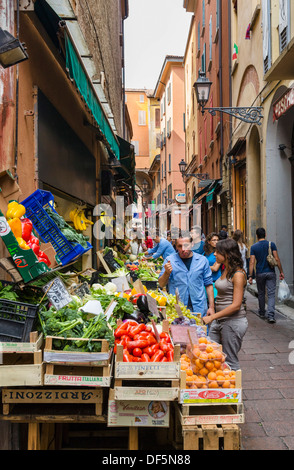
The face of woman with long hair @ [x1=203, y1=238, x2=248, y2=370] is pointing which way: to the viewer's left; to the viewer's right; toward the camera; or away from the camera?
to the viewer's left

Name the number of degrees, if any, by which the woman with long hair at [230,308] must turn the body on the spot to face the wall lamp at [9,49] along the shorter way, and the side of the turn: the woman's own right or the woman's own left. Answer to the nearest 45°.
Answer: approximately 45° to the woman's own left

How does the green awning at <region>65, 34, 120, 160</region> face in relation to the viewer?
to the viewer's right

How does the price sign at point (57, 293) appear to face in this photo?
toward the camera

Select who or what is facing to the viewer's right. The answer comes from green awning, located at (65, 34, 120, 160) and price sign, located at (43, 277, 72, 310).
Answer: the green awning

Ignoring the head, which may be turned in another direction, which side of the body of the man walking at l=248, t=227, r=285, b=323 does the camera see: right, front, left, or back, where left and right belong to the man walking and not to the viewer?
back

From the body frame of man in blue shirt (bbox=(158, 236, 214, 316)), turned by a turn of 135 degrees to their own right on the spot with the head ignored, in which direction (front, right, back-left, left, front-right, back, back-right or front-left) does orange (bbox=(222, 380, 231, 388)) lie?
back-left

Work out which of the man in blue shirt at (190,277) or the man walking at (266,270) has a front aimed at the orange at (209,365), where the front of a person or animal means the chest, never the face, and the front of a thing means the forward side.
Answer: the man in blue shirt

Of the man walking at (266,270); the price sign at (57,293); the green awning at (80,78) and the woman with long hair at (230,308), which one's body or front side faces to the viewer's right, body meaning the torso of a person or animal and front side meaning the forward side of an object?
the green awning

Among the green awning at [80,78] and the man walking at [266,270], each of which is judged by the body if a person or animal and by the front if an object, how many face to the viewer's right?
1

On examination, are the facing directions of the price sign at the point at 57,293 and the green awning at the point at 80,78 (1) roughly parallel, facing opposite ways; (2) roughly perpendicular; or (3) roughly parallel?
roughly perpendicular

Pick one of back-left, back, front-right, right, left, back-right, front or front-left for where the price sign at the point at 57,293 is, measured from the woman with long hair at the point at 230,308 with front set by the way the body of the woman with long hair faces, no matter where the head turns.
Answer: front-left
